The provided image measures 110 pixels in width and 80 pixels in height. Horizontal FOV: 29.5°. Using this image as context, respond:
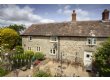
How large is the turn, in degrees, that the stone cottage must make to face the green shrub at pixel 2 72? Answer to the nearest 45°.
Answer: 0° — it already faces it

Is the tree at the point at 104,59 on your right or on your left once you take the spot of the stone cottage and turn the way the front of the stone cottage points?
on your left

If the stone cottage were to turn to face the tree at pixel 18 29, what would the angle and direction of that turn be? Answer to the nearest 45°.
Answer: approximately 45° to its right

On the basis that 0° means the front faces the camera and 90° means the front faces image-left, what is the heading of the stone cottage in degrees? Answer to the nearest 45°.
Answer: approximately 45°
